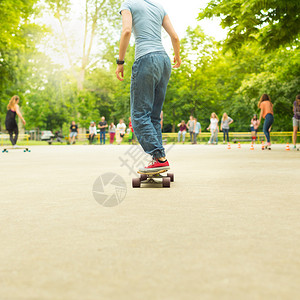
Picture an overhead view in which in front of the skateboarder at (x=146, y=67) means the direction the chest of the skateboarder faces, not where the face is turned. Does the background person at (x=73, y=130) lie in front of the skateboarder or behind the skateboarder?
in front

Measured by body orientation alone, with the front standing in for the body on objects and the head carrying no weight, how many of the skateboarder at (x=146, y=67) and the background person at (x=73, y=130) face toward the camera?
1

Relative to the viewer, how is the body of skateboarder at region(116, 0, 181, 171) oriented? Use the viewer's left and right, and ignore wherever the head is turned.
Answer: facing away from the viewer and to the left of the viewer

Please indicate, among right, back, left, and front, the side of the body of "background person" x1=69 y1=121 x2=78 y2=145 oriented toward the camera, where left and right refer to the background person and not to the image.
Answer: front

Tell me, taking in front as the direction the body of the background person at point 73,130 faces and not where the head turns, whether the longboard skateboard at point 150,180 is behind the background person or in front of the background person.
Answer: in front

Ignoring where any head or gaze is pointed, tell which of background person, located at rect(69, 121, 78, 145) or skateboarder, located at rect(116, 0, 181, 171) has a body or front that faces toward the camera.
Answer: the background person

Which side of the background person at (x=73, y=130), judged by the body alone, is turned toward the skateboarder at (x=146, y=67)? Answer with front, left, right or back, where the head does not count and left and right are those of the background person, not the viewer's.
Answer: front
